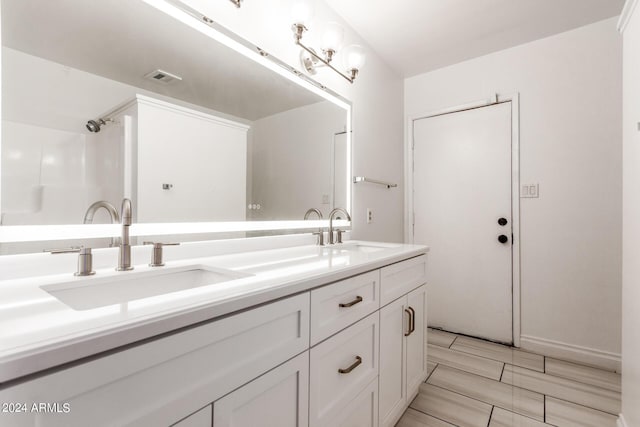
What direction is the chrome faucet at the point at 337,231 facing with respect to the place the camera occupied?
facing the viewer and to the right of the viewer

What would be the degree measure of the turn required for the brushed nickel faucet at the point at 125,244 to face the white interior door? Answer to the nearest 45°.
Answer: approximately 90° to its left

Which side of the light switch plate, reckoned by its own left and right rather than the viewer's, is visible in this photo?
front

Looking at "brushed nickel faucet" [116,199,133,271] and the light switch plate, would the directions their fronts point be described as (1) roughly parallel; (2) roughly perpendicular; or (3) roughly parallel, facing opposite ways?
roughly perpendicular

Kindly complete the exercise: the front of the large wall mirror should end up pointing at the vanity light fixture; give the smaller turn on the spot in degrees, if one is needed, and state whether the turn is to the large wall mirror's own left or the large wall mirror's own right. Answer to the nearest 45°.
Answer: approximately 45° to the large wall mirror's own left

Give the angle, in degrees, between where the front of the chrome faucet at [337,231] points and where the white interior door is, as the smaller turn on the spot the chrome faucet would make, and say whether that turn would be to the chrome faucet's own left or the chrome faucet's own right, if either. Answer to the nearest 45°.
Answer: approximately 90° to the chrome faucet's own left

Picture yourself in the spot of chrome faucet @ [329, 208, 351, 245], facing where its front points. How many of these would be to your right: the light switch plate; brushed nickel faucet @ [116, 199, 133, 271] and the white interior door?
1

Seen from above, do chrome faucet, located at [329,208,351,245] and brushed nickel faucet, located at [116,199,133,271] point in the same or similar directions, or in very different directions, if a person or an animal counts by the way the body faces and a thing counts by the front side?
same or similar directions

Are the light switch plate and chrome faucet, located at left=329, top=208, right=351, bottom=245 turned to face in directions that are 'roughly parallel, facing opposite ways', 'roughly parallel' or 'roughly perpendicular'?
roughly perpendicular

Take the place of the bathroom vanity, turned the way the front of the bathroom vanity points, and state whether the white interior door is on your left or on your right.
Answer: on your left
